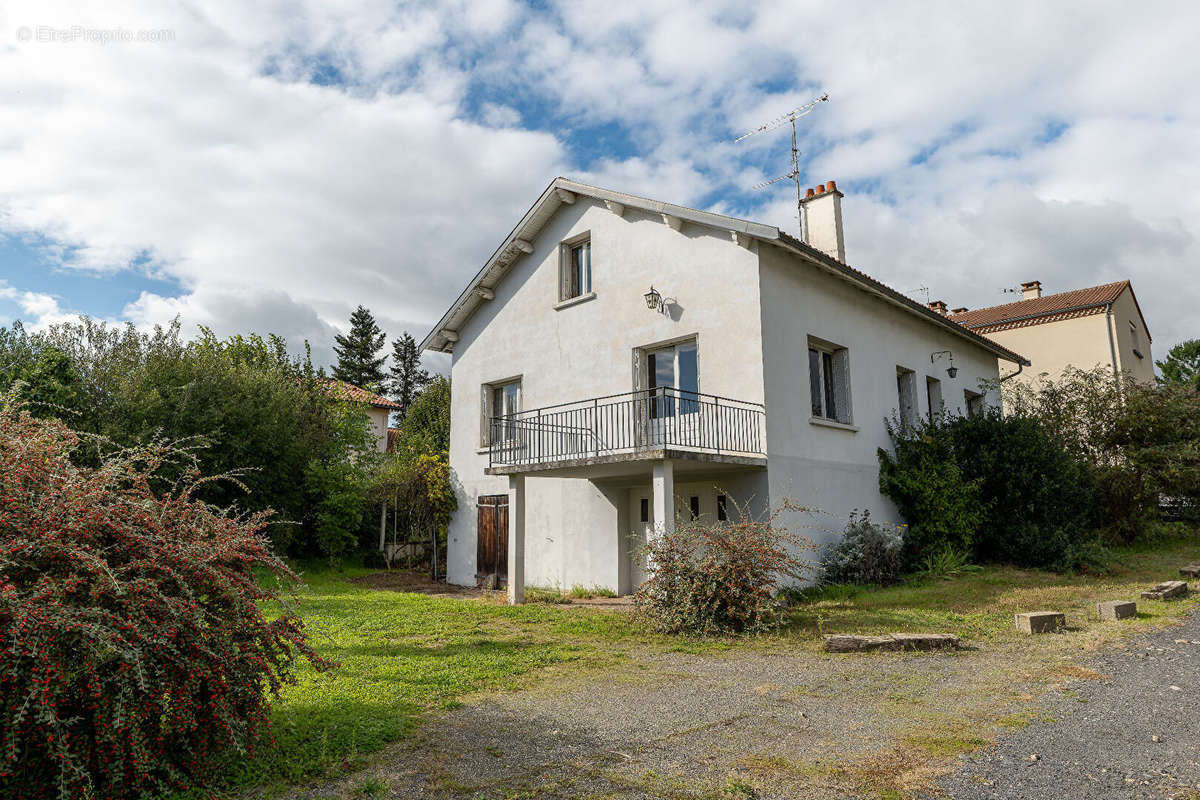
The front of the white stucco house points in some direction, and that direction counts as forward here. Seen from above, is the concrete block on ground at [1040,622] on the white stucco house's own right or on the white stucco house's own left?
on the white stucco house's own left

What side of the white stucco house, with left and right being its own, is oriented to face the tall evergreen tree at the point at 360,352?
right

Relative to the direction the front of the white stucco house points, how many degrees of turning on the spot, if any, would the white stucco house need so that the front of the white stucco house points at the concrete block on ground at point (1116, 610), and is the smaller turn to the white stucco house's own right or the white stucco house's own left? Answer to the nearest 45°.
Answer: approximately 90° to the white stucco house's own left

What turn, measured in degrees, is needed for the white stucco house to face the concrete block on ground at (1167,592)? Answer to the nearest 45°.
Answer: approximately 135° to its left

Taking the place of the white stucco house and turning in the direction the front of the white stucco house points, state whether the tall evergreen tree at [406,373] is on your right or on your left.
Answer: on your right

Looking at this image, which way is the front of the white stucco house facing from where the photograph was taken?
facing the viewer and to the left of the viewer

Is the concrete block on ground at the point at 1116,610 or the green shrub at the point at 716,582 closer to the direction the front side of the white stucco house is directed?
the green shrub

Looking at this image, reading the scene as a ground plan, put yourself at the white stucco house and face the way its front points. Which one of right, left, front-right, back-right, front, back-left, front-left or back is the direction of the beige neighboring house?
back

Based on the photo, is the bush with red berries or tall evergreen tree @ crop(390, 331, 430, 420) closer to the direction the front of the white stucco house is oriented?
the bush with red berries

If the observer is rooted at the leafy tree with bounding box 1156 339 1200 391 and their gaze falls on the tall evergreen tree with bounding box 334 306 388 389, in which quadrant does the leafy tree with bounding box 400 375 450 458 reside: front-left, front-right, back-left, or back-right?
front-left

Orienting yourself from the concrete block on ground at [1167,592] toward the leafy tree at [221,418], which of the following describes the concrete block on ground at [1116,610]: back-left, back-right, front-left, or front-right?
front-left

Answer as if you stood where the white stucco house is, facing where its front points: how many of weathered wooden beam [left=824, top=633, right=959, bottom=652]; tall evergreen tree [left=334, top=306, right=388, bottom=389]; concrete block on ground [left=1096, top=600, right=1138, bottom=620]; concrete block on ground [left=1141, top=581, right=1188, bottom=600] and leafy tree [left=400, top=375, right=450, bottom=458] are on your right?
2

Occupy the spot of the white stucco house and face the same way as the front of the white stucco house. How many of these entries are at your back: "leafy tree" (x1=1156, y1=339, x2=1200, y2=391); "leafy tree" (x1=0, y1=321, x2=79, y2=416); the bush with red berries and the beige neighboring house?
2

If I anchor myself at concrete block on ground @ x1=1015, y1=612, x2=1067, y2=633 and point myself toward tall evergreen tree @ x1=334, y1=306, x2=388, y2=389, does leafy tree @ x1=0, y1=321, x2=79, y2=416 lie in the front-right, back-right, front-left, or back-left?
front-left

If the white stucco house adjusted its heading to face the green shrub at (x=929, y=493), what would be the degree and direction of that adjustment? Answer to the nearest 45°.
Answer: approximately 135° to its left
